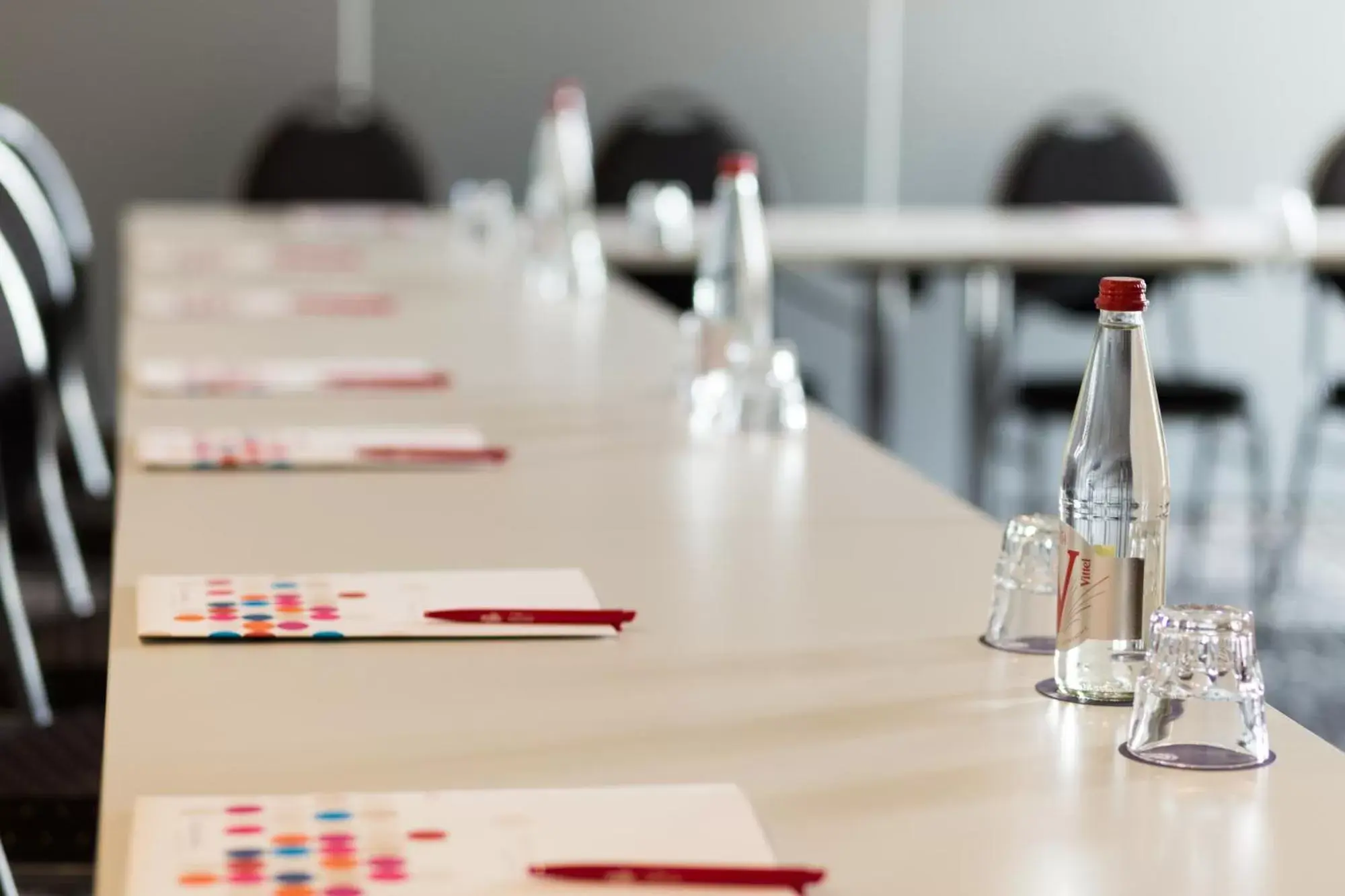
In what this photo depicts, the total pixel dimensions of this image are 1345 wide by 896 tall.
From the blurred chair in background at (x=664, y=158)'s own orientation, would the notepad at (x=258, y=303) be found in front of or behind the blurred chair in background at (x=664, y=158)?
in front

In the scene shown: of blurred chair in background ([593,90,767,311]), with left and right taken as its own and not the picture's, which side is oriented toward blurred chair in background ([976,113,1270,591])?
left

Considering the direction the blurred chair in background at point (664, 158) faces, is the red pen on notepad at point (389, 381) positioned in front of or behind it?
in front

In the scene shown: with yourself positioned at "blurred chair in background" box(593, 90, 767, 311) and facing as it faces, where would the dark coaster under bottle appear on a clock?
The dark coaster under bottle is roughly at 12 o'clock from the blurred chair in background.

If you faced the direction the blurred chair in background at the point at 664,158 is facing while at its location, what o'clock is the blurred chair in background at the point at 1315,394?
the blurred chair in background at the point at 1315,394 is roughly at 9 o'clock from the blurred chair in background at the point at 664,158.

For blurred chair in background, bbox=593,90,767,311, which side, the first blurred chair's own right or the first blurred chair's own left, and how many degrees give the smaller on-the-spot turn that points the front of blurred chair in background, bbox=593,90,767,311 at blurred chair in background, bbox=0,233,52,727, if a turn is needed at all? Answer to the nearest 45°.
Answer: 0° — it already faces it
